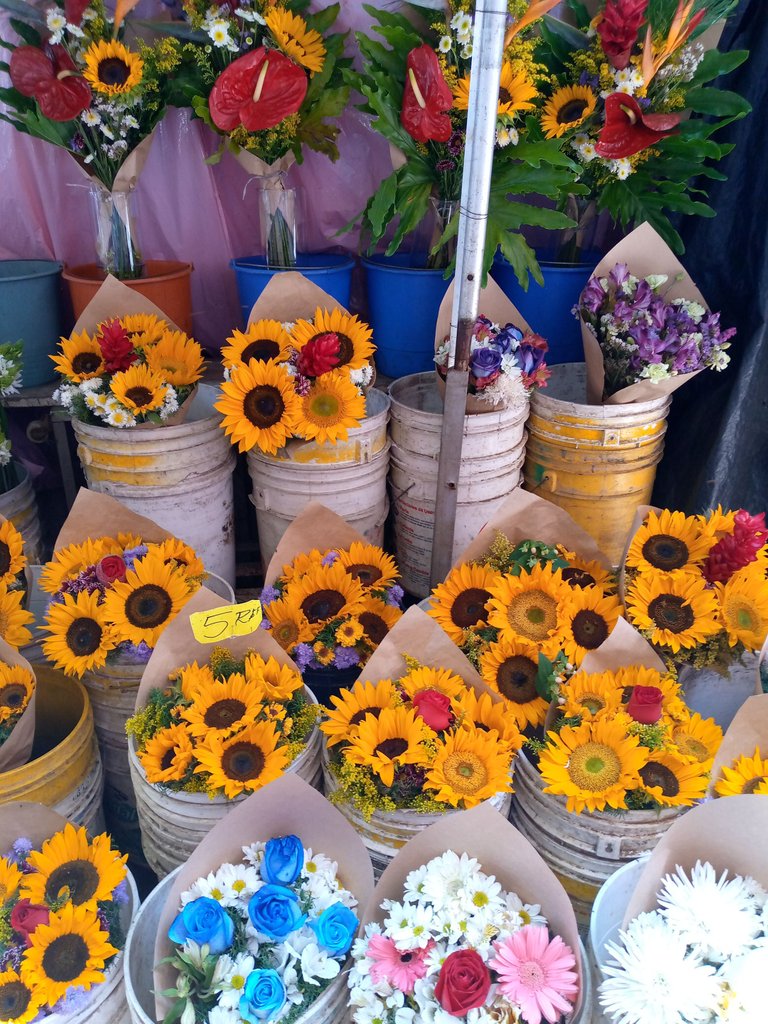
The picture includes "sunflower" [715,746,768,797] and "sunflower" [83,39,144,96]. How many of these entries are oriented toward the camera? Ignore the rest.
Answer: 2

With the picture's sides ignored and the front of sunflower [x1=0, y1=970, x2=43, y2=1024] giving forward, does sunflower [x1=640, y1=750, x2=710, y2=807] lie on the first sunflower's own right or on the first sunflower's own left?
on the first sunflower's own left

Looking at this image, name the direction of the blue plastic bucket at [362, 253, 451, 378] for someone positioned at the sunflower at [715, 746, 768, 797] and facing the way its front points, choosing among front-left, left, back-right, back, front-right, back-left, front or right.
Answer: back-right

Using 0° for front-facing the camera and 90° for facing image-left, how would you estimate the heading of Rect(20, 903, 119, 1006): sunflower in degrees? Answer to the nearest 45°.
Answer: approximately 0°

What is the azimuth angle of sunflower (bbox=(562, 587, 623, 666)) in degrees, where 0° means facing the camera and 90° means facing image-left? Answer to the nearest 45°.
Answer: approximately 0°
